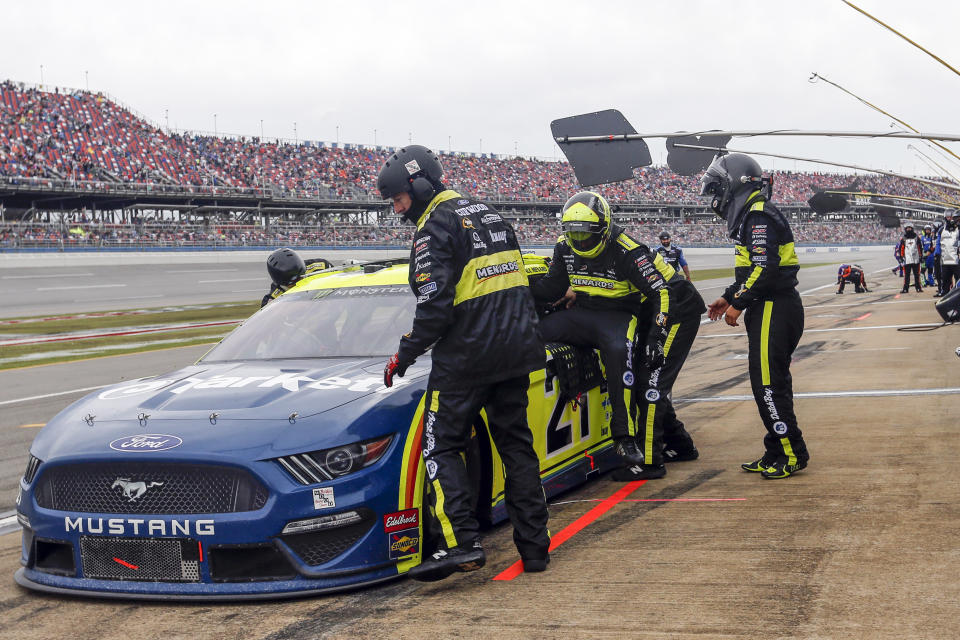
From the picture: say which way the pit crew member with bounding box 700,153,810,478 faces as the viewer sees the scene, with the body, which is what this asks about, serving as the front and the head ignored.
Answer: to the viewer's left

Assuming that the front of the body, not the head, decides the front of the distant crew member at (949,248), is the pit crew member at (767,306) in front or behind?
in front

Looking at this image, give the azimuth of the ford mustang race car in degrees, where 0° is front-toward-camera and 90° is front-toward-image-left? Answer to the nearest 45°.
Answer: approximately 45°

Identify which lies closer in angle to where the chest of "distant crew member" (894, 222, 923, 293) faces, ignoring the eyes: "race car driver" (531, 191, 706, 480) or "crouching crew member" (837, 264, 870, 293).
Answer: the race car driver

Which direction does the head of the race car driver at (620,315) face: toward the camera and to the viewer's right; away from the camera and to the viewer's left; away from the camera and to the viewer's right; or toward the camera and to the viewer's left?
toward the camera and to the viewer's left

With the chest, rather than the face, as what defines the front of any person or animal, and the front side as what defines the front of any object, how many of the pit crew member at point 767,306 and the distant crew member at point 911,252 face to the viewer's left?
1

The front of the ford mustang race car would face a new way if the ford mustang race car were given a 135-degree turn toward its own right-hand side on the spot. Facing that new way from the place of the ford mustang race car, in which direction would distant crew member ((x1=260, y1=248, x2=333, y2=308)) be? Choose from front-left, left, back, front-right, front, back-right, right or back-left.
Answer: front

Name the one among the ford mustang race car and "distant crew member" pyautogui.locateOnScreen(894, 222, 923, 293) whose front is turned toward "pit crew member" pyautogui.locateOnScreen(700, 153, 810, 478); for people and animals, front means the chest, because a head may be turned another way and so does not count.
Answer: the distant crew member

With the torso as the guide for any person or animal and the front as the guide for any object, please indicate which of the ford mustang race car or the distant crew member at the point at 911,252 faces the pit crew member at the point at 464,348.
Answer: the distant crew member

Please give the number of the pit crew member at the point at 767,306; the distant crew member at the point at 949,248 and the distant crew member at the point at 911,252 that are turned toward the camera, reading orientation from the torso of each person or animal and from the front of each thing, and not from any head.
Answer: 2

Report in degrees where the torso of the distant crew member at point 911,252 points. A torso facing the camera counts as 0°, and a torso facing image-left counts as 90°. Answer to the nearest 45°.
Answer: approximately 0°

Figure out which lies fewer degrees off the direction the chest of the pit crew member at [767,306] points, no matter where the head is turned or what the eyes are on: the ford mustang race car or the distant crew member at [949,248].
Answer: the ford mustang race car
